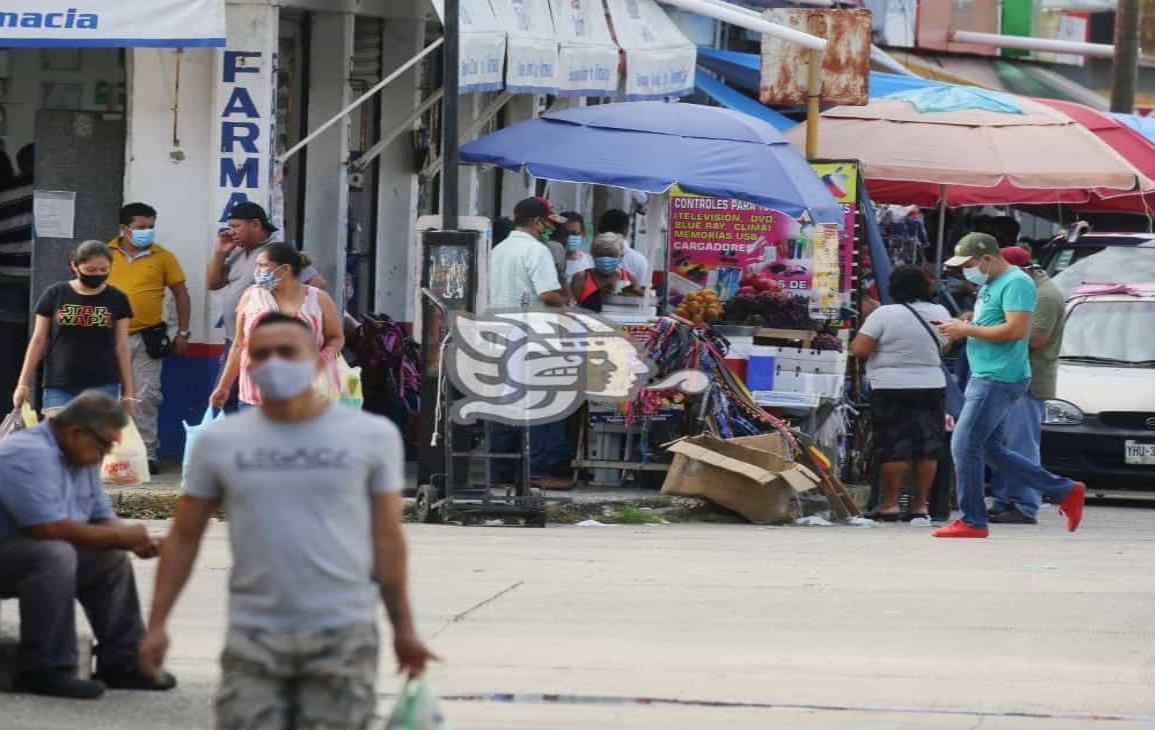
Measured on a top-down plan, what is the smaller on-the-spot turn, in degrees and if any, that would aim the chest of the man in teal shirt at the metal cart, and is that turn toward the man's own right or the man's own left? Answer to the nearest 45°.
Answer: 0° — they already face it

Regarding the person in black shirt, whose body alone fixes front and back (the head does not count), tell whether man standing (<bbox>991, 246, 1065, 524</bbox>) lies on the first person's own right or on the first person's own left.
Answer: on the first person's own left

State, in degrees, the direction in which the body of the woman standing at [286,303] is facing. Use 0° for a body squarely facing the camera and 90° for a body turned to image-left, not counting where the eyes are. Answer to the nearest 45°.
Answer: approximately 45°

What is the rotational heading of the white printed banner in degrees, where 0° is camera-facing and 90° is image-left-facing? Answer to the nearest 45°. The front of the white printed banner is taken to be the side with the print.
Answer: approximately 315°

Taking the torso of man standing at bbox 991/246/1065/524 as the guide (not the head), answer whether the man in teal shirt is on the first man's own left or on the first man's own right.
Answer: on the first man's own left

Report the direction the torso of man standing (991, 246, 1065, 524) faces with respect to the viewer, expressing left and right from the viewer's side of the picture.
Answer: facing to the left of the viewer
